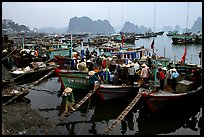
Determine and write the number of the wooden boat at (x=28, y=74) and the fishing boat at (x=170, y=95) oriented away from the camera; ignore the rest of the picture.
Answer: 0

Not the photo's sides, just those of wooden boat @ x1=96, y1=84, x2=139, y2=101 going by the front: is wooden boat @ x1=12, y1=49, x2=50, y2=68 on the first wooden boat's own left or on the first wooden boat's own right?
on the first wooden boat's own right

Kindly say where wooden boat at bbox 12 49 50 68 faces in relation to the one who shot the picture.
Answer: facing the viewer and to the left of the viewer

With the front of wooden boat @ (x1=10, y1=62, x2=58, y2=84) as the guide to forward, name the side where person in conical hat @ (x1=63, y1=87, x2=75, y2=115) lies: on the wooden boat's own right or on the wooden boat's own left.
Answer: on the wooden boat's own left

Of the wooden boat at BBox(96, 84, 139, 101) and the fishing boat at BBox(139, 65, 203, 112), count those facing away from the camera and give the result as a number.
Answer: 0

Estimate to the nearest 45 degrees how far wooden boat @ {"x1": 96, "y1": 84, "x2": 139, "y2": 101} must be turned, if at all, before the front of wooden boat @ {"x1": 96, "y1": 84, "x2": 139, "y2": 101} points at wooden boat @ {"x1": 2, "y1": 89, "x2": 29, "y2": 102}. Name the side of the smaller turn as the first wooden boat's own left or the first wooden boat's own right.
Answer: approximately 45° to the first wooden boat's own right

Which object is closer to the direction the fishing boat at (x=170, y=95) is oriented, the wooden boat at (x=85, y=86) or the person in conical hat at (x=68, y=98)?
the person in conical hat

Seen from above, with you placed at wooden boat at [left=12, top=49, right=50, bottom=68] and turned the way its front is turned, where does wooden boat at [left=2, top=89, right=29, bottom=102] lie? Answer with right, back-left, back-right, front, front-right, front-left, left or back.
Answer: front-left

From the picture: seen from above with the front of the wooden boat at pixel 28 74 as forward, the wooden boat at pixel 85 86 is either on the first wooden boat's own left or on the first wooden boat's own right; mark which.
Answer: on the first wooden boat's own left
